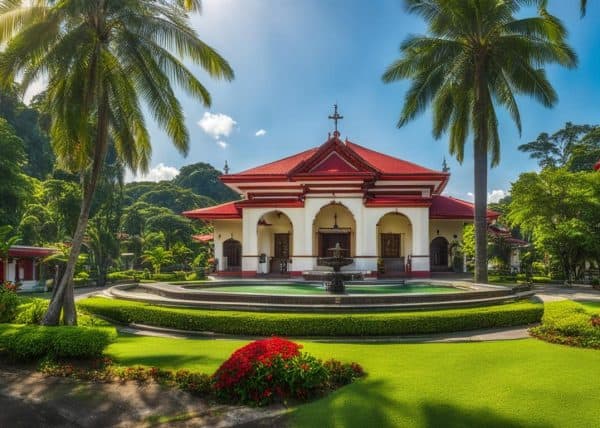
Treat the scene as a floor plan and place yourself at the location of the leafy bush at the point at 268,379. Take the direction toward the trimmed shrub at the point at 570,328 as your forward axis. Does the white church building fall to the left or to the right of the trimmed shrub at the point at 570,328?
left

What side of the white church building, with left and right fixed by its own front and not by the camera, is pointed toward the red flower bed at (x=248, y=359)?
front

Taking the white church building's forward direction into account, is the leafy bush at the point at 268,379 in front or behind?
in front

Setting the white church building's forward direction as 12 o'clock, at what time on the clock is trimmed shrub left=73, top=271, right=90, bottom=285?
The trimmed shrub is roughly at 3 o'clock from the white church building.

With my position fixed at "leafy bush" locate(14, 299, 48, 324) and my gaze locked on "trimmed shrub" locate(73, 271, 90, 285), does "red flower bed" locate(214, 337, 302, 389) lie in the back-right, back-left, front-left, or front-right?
back-right

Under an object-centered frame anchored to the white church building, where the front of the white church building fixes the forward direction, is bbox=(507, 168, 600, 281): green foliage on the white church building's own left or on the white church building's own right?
on the white church building's own left

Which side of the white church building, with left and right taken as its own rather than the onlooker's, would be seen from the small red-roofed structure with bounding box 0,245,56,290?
right

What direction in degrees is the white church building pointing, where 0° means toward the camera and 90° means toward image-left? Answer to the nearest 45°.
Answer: approximately 0°

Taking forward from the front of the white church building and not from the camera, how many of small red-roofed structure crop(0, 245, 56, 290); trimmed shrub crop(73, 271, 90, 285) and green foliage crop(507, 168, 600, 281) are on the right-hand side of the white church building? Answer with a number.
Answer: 2

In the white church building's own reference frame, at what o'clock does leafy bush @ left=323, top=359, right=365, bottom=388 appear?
The leafy bush is roughly at 12 o'clock from the white church building.

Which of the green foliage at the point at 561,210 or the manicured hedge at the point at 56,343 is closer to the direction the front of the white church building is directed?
the manicured hedge

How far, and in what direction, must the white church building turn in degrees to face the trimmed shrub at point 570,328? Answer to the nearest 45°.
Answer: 0° — it already faces it

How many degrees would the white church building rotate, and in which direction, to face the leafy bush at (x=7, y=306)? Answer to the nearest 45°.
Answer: approximately 45° to its right

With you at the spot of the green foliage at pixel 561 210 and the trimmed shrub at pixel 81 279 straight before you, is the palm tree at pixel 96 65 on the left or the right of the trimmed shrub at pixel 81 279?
left

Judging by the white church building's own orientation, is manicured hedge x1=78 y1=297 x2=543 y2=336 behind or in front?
in front
